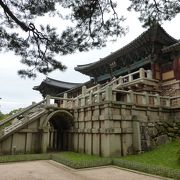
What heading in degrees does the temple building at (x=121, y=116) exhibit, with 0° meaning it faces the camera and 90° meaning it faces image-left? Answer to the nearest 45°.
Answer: approximately 45°
